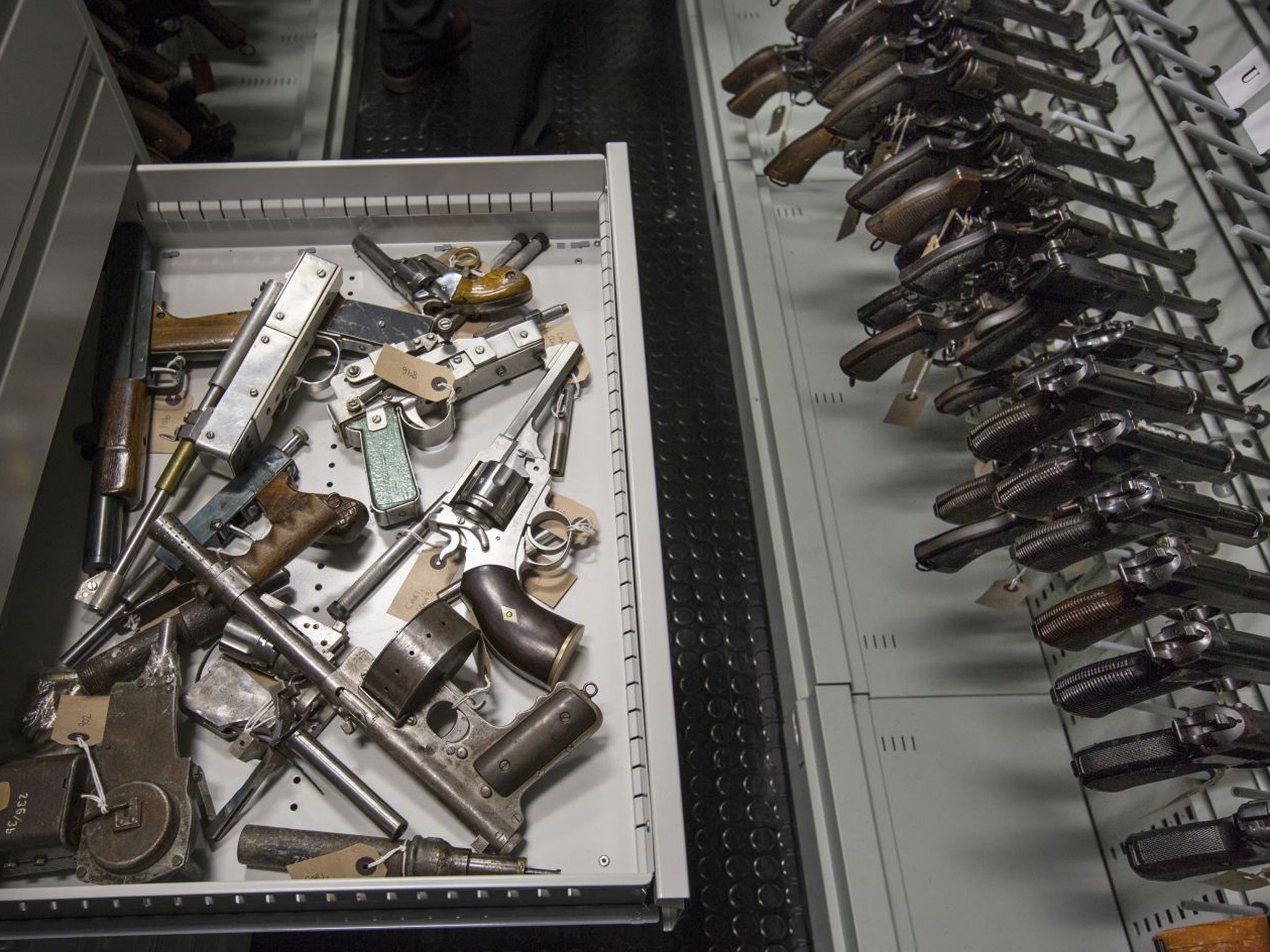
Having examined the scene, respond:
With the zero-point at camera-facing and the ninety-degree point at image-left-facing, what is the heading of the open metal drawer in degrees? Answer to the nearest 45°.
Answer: approximately 270°

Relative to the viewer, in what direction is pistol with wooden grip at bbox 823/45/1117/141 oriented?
to the viewer's right

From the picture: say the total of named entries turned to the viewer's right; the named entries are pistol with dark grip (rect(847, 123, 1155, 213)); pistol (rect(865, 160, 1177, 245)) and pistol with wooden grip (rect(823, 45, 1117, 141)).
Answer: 3

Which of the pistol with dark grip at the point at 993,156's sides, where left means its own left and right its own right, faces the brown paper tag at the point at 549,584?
back

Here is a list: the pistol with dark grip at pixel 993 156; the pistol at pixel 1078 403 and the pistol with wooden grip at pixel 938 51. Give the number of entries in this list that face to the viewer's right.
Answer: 3

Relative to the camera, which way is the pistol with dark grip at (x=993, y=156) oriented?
to the viewer's right

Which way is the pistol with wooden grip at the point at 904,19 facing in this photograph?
to the viewer's right

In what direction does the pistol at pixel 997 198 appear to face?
to the viewer's right

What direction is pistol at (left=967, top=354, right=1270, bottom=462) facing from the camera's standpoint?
to the viewer's right
